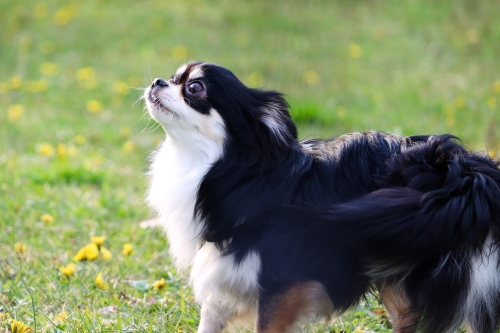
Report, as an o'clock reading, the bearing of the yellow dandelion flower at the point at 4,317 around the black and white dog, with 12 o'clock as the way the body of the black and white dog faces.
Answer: The yellow dandelion flower is roughly at 12 o'clock from the black and white dog.

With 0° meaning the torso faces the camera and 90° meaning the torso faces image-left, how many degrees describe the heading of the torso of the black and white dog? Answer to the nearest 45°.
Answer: approximately 90°

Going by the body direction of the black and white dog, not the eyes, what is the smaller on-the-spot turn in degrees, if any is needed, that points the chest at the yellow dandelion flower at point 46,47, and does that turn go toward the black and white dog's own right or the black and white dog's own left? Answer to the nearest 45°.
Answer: approximately 45° to the black and white dog's own right

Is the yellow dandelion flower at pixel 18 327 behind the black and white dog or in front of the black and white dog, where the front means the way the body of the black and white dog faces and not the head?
in front

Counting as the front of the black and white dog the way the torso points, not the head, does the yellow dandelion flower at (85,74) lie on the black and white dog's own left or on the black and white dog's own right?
on the black and white dog's own right

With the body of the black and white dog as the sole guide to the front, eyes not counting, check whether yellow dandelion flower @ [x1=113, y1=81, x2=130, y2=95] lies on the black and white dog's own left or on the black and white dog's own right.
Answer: on the black and white dog's own right

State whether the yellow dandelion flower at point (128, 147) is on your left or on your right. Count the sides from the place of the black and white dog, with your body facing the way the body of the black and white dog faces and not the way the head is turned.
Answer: on your right

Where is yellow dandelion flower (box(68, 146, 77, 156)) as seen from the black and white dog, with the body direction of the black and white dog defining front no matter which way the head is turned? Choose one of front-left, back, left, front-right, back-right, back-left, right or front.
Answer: front-right

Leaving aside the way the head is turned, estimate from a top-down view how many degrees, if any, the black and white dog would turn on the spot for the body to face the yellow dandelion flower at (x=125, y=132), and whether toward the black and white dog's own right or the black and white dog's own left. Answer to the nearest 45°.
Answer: approximately 45° to the black and white dog's own right

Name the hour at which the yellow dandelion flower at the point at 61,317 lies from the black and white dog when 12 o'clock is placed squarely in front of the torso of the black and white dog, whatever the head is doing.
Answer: The yellow dandelion flower is roughly at 12 o'clock from the black and white dog.

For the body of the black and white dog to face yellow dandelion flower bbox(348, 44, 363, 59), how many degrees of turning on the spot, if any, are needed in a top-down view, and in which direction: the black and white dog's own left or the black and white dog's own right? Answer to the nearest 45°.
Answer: approximately 90° to the black and white dog's own right

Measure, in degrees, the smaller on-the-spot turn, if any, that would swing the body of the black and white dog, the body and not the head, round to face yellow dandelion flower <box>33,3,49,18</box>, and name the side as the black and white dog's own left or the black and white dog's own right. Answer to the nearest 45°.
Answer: approximately 45° to the black and white dog's own right
